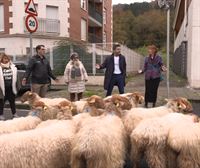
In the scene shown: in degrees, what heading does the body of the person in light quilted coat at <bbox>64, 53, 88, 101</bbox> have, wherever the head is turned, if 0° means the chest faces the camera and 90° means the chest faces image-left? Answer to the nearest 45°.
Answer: approximately 0°

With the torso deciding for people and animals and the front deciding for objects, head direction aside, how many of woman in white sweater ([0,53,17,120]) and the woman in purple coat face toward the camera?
2

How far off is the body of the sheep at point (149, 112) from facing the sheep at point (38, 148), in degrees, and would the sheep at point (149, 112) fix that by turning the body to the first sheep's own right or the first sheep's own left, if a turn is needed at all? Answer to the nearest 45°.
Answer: approximately 135° to the first sheep's own right

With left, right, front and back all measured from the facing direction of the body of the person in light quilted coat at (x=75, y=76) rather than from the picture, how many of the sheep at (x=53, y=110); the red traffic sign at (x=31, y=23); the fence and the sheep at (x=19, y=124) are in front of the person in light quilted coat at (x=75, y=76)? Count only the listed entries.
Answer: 2

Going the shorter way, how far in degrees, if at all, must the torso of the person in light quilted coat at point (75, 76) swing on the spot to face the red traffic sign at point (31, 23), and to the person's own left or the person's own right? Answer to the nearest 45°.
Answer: approximately 135° to the person's own right

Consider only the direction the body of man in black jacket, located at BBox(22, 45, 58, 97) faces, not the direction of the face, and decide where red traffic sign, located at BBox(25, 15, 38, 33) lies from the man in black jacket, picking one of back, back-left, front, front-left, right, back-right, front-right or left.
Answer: back-left

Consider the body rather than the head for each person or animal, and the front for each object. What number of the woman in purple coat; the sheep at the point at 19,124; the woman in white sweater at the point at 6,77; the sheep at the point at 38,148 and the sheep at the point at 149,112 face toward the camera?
2

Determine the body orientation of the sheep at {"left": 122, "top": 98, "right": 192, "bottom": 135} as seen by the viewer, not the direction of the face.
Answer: to the viewer's right

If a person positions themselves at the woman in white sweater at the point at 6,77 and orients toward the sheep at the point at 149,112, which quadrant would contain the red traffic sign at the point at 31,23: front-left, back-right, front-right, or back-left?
back-left

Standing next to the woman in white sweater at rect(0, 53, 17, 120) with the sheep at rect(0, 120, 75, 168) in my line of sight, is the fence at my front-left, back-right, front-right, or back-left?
back-left

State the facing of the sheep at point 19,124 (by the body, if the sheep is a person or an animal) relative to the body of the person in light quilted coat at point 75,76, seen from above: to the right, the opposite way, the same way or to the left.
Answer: to the left
